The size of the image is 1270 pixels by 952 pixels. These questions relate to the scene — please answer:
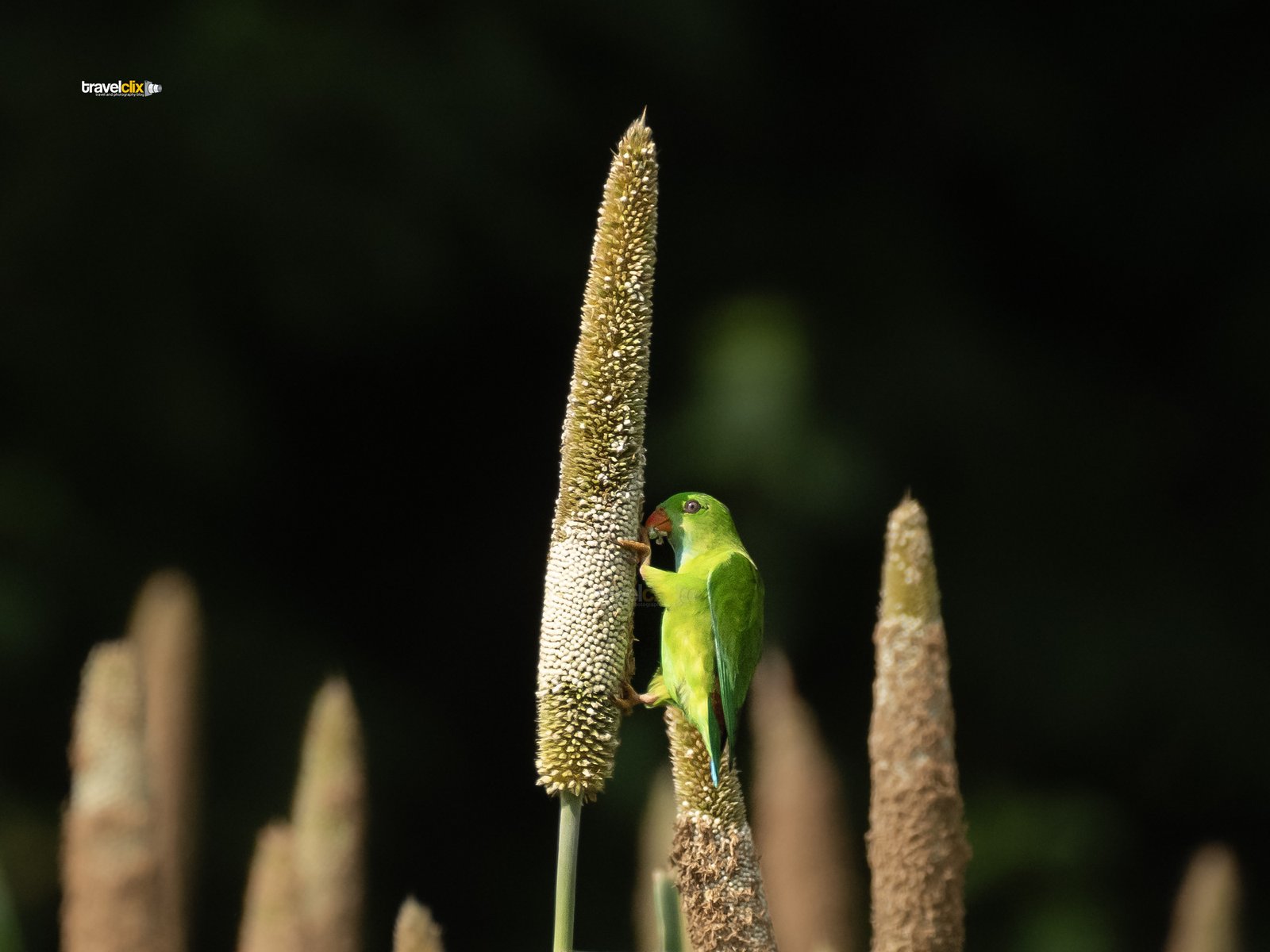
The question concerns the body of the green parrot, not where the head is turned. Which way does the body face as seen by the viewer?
to the viewer's left

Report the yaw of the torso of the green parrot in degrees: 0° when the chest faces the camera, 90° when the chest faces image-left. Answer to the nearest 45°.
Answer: approximately 90°
